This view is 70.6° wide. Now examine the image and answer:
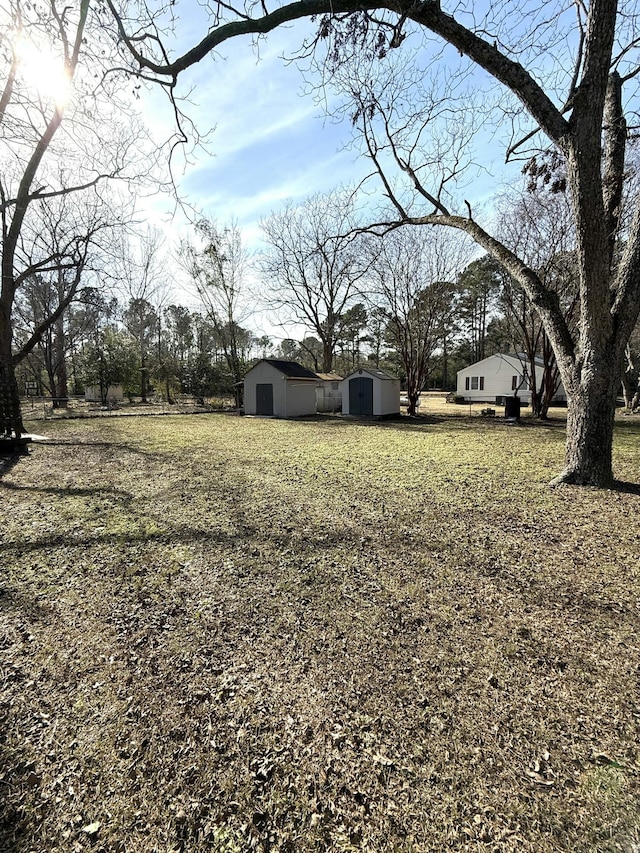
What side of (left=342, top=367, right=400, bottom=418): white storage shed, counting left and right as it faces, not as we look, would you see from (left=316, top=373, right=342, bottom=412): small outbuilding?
right

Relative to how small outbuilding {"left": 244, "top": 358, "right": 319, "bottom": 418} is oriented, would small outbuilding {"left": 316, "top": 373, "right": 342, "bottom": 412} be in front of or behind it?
behind

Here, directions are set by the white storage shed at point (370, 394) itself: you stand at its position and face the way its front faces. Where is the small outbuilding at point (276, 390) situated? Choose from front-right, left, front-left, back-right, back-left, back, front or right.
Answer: front-right

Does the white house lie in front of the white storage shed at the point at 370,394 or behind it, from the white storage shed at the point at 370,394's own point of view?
behind

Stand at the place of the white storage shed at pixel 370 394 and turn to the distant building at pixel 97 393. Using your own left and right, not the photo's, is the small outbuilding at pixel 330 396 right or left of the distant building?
right

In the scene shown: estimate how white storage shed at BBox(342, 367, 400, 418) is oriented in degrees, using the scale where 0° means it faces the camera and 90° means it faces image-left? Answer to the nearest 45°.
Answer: approximately 45°

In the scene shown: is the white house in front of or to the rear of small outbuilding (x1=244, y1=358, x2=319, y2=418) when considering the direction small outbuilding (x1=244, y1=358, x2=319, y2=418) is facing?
to the rear

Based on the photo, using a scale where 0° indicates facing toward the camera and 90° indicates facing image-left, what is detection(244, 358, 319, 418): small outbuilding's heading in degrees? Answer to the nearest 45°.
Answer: approximately 45°
